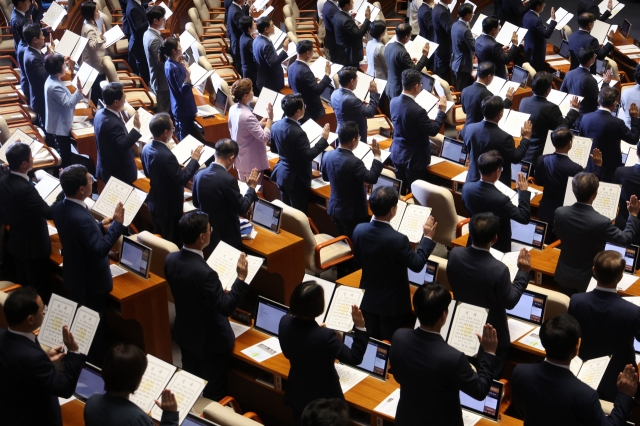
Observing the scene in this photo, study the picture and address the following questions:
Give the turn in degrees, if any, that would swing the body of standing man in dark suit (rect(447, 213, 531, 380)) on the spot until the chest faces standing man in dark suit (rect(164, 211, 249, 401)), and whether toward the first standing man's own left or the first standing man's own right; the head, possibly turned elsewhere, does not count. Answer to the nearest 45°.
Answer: approximately 135° to the first standing man's own left

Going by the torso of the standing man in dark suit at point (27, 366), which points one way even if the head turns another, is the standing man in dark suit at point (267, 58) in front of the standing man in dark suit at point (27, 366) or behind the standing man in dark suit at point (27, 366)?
in front

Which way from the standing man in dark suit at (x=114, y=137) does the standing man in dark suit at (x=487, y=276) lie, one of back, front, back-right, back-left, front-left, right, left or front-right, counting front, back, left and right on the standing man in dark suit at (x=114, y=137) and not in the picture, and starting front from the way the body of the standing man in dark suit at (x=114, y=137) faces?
right

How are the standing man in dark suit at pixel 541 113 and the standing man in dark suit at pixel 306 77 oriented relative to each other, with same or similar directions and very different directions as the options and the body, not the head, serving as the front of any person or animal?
same or similar directions

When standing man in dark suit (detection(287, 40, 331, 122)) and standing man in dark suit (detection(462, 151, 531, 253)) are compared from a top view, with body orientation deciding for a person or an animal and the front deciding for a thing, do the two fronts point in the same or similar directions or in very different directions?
same or similar directions

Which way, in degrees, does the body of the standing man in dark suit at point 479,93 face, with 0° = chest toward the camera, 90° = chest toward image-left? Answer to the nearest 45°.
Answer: approximately 225°

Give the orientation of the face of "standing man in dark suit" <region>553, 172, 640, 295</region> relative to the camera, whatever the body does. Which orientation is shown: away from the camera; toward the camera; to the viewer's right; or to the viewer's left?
away from the camera

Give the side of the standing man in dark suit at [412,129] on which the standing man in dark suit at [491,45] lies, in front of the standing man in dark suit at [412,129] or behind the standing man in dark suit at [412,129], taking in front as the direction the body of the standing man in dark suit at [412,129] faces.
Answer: in front

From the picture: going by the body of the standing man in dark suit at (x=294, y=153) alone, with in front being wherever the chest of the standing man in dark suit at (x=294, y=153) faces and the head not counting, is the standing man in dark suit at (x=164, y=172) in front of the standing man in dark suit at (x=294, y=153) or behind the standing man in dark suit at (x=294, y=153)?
behind

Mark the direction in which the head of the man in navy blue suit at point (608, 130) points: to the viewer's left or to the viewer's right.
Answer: to the viewer's right

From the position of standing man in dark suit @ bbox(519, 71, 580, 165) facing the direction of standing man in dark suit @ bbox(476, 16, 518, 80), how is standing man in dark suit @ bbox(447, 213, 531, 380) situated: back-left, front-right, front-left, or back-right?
back-left

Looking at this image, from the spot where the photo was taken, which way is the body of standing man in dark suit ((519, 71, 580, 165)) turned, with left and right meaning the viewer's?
facing away from the viewer and to the right of the viewer

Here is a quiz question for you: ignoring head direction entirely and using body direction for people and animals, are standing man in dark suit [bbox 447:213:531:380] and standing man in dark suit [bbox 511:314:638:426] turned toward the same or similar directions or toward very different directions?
same or similar directions

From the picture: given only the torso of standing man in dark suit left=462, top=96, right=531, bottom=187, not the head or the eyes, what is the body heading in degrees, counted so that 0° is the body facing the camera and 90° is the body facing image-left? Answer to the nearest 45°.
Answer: approximately 225°

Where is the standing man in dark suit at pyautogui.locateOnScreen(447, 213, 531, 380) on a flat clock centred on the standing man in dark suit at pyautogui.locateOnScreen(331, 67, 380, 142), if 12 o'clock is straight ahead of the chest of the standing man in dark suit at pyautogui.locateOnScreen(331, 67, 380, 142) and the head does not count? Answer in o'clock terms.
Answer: the standing man in dark suit at pyautogui.locateOnScreen(447, 213, 531, 380) is roughly at 4 o'clock from the standing man in dark suit at pyautogui.locateOnScreen(331, 67, 380, 142).

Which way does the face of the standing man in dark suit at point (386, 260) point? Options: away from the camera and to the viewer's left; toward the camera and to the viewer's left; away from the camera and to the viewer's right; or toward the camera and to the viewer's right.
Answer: away from the camera and to the viewer's right

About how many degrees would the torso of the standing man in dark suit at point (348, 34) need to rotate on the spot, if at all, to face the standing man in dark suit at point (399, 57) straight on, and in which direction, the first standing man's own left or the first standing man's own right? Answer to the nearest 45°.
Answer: approximately 90° to the first standing man's own right

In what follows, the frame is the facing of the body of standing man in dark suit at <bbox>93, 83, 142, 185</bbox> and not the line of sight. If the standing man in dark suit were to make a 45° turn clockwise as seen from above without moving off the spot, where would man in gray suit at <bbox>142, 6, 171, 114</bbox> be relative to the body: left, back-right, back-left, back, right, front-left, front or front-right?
left

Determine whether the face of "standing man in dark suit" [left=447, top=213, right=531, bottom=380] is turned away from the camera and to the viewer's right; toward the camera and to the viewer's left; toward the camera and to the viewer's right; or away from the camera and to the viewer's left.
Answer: away from the camera and to the viewer's right

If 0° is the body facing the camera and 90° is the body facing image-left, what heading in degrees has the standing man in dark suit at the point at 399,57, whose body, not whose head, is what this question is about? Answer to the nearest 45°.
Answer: approximately 225°

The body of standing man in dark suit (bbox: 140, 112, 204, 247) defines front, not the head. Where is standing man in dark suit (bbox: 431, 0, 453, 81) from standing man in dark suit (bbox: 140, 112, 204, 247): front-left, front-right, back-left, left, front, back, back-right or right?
front
